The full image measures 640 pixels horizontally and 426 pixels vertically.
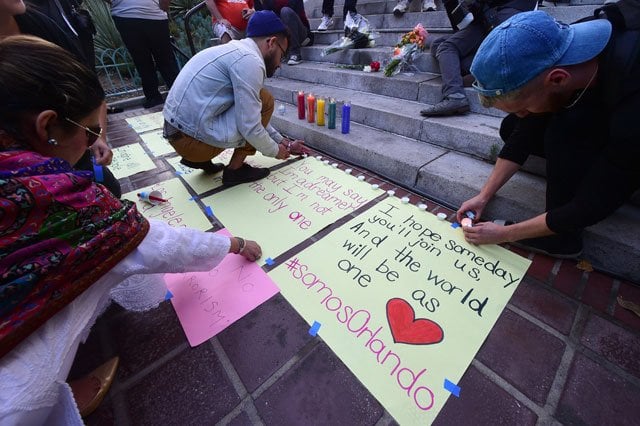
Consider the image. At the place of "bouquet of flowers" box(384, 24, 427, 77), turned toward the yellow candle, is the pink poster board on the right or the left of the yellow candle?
left

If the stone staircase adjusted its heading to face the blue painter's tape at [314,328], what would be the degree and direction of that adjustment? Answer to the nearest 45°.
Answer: approximately 45° to its left

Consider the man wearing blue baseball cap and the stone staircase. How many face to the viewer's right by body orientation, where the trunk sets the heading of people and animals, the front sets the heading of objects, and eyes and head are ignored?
0

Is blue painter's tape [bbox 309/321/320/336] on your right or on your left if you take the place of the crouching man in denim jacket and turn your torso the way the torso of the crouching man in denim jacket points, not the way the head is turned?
on your right

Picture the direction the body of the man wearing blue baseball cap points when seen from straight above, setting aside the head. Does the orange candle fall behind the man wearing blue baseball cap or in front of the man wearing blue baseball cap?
in front

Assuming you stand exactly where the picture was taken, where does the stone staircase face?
facing the viewer and to the left of the viewer

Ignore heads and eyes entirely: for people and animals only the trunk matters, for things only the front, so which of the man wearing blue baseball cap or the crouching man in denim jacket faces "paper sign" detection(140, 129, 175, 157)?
the man wearing blue baseball cap

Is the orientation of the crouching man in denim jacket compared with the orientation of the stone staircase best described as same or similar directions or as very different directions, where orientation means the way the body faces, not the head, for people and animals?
very different directions

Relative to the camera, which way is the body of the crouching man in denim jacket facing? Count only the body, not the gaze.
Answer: to the viewer's right

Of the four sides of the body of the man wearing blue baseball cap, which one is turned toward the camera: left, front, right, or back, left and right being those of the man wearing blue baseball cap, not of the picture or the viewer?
left

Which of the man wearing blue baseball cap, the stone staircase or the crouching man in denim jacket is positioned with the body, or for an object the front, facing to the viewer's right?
the crouching man in denim jacket

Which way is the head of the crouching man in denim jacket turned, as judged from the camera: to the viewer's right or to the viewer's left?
to the viewer's right

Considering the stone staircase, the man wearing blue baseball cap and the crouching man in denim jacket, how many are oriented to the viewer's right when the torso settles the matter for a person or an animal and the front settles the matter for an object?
1

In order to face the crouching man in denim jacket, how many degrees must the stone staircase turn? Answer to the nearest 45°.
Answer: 0° — it already faces them

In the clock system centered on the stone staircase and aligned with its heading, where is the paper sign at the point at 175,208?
The paper sign is roughly at 12 o'clock from the stone staircase.
